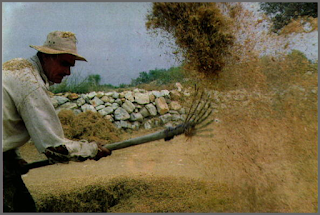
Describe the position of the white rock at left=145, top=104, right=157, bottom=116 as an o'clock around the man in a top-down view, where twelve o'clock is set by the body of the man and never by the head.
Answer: The white rock is roughly at 10 o'clock from the man.

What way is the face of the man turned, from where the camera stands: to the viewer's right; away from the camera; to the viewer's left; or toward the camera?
to the viewer's right

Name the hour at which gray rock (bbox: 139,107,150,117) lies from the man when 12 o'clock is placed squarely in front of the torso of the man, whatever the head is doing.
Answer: The gray rock is roughly at 10 o'clock from the man.

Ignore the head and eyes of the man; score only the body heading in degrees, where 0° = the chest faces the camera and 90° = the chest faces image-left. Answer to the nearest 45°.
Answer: approximately 270°

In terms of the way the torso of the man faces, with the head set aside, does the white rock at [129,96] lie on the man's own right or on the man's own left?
on the man's own left

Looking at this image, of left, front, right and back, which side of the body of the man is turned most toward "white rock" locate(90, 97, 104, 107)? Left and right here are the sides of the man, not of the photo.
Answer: left

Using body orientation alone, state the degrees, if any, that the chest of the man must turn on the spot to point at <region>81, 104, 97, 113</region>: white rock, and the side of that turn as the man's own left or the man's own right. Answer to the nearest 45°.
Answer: approximately 90° to the man's own left

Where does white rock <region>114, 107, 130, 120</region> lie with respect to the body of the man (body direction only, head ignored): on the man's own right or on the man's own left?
on the man's own left

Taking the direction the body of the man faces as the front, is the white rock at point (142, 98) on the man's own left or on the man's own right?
on the man's own left

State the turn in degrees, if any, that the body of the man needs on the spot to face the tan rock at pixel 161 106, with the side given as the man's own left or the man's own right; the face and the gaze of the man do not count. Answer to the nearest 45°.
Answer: approximately 45° to the man's own left

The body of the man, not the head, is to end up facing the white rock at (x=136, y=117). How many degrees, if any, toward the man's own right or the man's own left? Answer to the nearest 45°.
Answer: approximately 45° to the man's own left

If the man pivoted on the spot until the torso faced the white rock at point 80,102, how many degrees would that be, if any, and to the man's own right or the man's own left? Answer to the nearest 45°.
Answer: approximately 90° to the man's own left

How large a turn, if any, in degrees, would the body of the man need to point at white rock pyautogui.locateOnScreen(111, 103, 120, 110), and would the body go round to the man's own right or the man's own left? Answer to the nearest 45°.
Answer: approximately 90° to the man's own left
